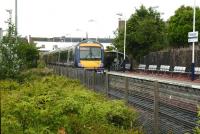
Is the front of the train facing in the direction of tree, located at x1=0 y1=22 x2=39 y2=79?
no

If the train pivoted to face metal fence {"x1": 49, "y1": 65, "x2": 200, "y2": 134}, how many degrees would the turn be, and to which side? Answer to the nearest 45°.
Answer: approximately 45° to its right

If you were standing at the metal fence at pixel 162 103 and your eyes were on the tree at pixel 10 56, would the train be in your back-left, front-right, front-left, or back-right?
front-right

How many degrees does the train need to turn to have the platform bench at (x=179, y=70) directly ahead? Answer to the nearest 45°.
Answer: approximately 45° to its left

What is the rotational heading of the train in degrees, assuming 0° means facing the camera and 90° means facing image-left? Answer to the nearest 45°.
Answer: approximately 315°

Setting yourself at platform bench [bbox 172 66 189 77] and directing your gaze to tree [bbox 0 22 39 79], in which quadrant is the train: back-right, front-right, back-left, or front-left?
front-right
